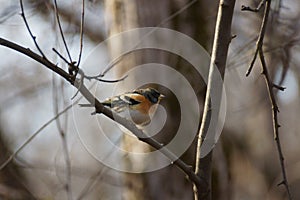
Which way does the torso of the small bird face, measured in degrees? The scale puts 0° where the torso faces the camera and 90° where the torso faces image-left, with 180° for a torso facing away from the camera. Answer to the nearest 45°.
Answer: approximately 270°

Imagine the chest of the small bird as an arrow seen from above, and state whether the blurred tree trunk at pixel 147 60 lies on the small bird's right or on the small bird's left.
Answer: on the small bird's left

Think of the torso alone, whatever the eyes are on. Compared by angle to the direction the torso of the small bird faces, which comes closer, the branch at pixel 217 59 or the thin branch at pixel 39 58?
the branch

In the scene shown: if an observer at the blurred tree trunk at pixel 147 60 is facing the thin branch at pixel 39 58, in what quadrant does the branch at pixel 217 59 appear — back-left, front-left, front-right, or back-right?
front-left
